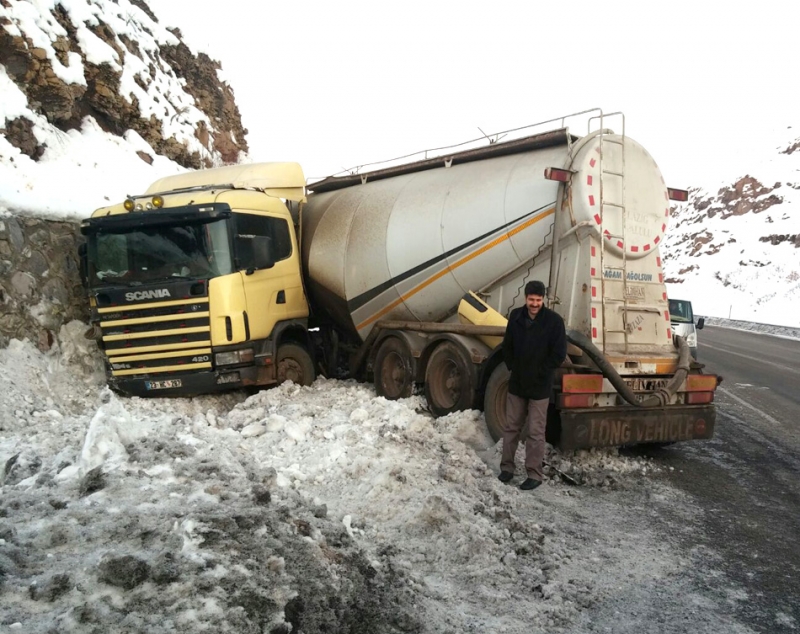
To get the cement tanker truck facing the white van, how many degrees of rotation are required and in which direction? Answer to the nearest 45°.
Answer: approximately 180°

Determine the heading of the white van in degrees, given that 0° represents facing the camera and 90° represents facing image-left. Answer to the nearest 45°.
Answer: approximately 0°

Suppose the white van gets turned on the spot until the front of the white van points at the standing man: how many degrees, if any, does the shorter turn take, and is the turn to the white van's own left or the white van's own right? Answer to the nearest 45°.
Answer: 0° — it already faces them

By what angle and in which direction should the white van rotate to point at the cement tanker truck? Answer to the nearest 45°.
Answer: approximately 45° to its right
